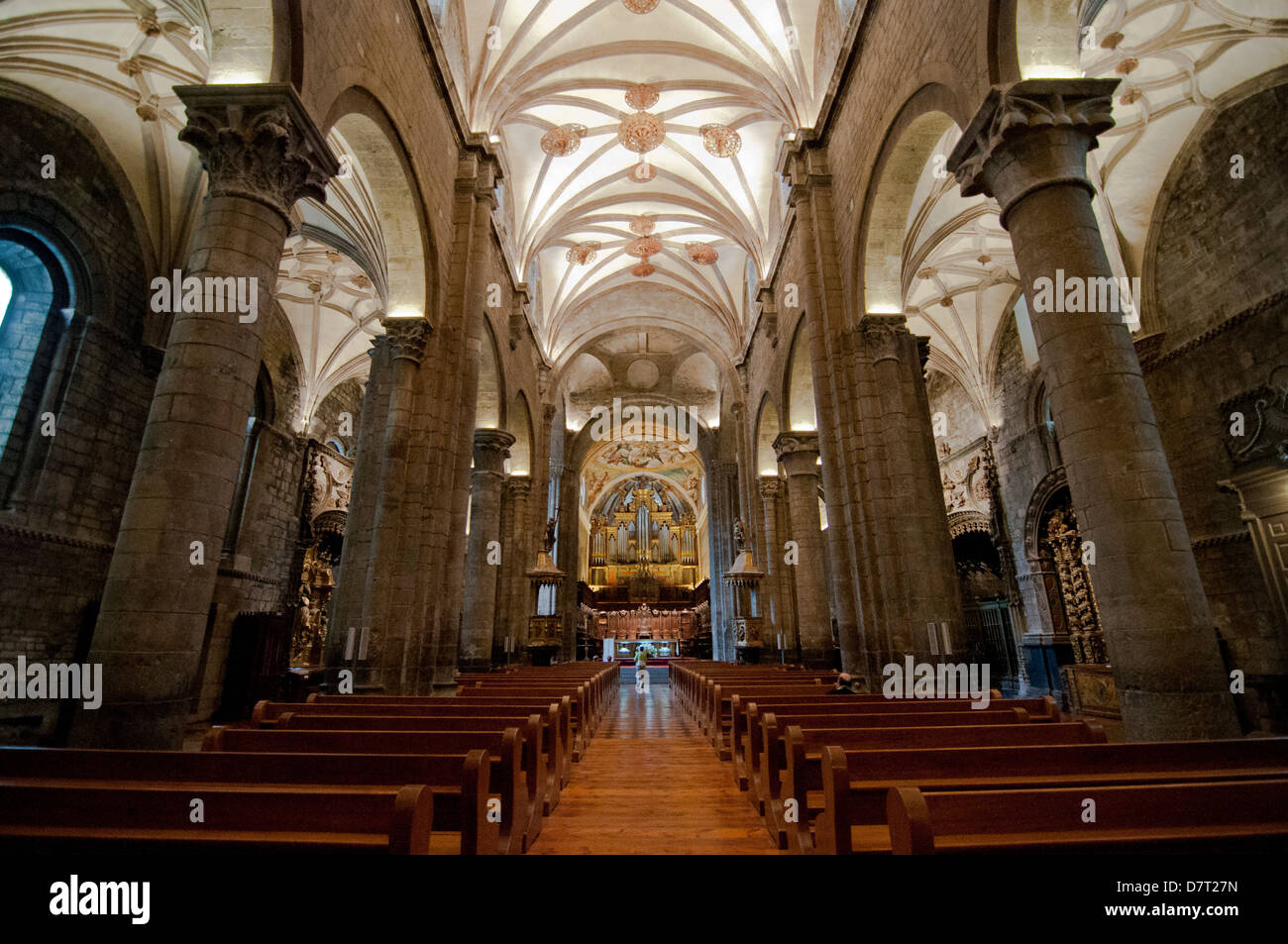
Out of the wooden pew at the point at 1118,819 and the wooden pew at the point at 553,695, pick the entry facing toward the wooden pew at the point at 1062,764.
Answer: the wooden pew at the point at 1118,819

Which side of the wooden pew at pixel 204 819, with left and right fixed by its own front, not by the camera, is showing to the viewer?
back

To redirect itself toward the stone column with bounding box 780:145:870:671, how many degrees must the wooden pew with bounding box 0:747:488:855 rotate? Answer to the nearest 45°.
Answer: approximately 90° to its right

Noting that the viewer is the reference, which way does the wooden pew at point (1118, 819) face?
facing away from the viewer

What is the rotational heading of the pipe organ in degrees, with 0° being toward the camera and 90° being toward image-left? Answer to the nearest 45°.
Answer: approximately 0°

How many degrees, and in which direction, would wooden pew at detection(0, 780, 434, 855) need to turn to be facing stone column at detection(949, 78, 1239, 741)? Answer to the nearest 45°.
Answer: approximately 90° to its right

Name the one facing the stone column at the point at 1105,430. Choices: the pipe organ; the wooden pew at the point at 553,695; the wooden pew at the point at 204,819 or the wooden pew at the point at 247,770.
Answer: the pipe organ

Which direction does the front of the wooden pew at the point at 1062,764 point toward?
away from the camera

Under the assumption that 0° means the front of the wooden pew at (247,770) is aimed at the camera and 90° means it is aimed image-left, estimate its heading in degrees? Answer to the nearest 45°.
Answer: approximately 180°

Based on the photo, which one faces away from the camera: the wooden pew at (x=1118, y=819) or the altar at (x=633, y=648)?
the wooden pew

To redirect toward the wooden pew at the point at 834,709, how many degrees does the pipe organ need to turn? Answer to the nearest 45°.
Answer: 0° — it already faces it
